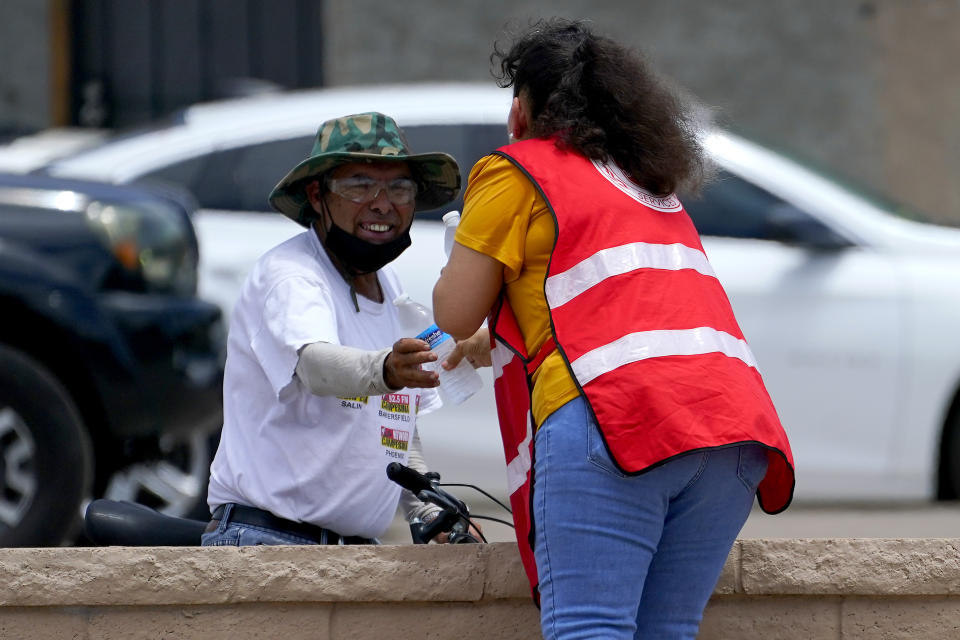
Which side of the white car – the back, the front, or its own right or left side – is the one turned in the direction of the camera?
right

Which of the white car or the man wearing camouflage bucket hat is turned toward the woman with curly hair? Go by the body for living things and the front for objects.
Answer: the man wearing camouflage bucket hat

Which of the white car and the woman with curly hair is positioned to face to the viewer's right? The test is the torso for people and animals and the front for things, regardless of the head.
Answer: the white car

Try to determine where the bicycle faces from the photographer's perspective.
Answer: facing to the right of the viewer

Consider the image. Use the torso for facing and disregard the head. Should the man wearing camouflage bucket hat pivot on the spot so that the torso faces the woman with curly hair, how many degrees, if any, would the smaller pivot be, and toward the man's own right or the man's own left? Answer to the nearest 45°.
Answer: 0° — they already face them

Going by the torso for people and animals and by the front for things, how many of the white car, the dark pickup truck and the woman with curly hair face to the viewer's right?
2

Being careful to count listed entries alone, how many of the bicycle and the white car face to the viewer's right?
2

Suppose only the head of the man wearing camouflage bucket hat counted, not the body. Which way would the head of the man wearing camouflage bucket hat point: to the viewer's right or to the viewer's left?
to the viewer's right

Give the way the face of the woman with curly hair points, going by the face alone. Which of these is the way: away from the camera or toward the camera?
away from the camera

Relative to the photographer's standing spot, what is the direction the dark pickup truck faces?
facing to the right of the viewer

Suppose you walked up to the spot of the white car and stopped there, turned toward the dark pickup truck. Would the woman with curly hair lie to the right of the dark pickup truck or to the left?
left
